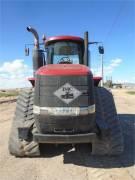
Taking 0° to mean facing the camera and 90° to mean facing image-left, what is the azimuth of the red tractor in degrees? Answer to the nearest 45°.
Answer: approximately 0°
